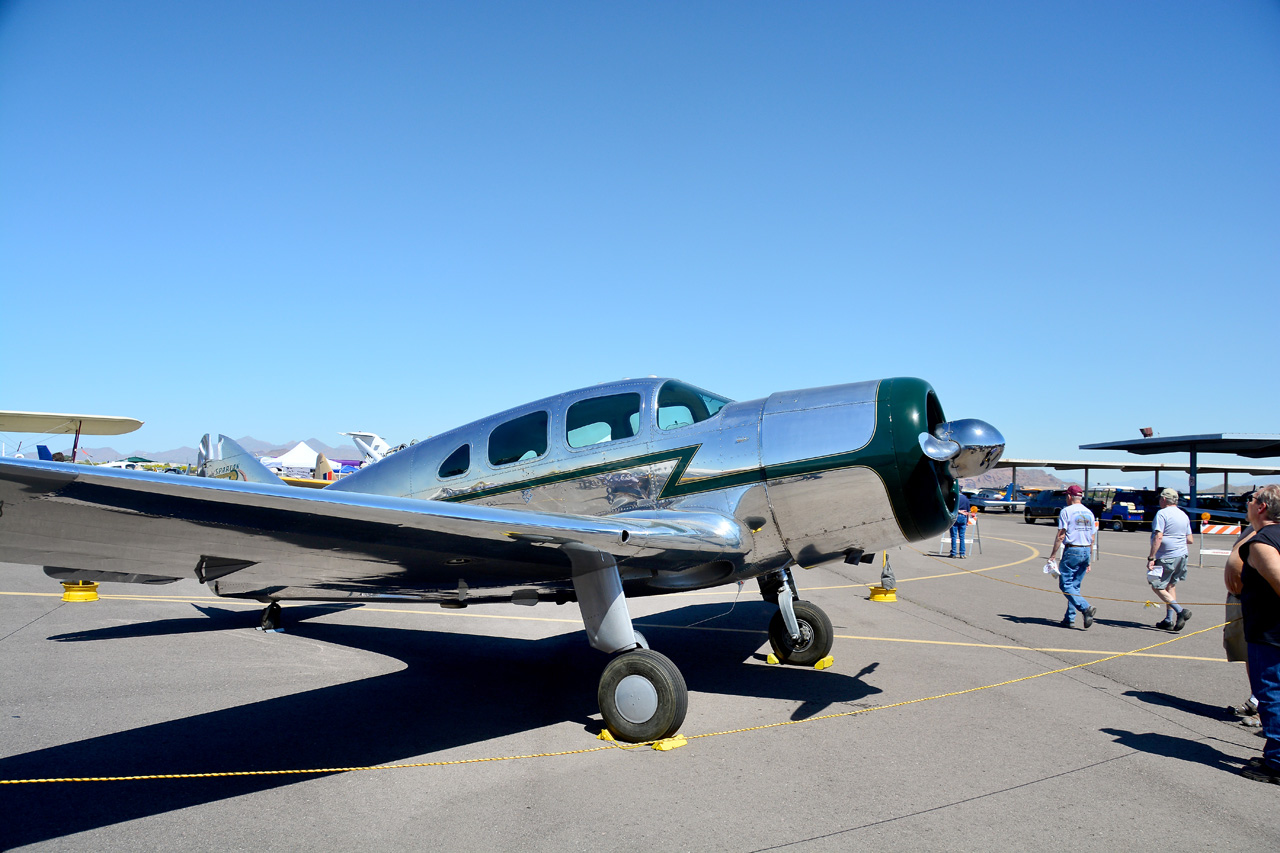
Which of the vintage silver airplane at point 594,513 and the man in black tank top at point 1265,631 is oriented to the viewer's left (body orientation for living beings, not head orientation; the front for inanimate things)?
the man in black tank top

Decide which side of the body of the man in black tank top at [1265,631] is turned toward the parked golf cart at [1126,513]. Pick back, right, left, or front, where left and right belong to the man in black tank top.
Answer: right

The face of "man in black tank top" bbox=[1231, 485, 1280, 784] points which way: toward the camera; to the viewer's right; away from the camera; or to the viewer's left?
to the viewer's left

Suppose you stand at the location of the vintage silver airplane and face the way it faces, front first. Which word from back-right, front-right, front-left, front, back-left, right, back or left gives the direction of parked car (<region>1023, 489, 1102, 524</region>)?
left

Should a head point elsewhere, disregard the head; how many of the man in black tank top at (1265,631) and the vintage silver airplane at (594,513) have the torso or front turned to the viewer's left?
1

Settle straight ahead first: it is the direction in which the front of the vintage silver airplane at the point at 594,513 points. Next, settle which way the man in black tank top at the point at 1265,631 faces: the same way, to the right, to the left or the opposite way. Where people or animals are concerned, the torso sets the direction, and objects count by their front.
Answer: the opposite way

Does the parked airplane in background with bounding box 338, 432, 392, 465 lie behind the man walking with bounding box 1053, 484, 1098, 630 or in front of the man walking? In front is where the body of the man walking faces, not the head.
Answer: in front

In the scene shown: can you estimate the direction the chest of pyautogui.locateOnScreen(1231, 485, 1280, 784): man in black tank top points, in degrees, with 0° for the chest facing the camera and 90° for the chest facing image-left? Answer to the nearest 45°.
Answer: approximately 90°

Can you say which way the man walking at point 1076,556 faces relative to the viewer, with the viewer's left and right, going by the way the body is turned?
facing away from the viewer and to the left of the viewer

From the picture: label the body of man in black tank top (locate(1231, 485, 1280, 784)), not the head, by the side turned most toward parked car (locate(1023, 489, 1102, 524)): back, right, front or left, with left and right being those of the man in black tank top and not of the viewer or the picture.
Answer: right

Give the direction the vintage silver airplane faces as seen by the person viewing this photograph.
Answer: facing the viewer and to the right of the viewer

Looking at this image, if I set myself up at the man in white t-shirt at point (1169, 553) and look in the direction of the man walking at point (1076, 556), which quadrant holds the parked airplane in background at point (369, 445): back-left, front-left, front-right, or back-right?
front-right

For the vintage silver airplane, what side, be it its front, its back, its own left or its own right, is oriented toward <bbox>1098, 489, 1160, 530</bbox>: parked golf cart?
left

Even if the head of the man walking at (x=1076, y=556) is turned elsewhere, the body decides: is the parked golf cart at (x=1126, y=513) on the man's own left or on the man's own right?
on the man's own right
